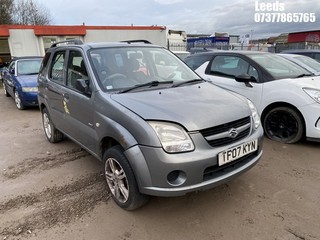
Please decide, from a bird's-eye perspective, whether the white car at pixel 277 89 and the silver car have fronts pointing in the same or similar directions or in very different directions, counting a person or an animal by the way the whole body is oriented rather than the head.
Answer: same or similar directions

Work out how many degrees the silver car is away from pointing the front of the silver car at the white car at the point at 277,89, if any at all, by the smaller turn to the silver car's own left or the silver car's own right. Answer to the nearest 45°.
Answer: approximately 90° to the silver car's own left

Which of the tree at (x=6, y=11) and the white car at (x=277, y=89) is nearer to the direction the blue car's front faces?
the white car

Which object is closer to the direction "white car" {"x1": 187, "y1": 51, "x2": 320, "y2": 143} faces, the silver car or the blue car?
the silver car

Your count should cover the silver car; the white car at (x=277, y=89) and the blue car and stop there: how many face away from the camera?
0

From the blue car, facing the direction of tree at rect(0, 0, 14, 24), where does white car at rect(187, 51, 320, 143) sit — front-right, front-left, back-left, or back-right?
back-right

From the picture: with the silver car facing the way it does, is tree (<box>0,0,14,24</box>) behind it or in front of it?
behind

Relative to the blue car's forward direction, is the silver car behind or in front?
in front

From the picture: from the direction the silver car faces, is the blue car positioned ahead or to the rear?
to the rear

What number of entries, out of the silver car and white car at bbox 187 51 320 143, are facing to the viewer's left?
0

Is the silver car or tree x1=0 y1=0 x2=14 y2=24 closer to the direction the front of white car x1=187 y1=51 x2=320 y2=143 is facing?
the silver car

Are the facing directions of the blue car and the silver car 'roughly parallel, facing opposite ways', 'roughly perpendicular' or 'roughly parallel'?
roughly parallel

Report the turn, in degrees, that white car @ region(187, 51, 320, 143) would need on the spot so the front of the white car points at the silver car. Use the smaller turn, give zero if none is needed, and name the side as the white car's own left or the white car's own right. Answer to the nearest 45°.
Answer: approximately 90° to the white car's own right

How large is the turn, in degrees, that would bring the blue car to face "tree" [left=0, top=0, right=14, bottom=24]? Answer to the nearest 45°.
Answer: approximately 135° to its left

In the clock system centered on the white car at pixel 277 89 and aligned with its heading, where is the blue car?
The blue car is roughly at 5 o'clock from the white car.

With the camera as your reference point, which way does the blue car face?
facing the viewer and to the right of the viewer

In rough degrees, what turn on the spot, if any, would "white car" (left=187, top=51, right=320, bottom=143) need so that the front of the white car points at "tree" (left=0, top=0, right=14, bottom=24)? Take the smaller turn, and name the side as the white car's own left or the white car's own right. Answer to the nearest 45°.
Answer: approximately 180°

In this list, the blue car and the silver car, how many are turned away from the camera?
0
